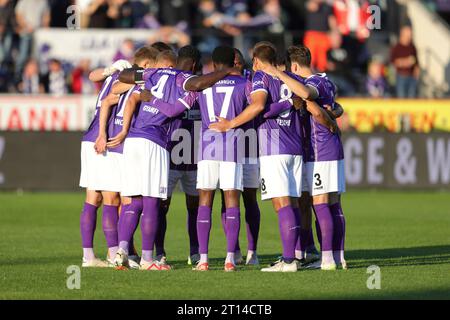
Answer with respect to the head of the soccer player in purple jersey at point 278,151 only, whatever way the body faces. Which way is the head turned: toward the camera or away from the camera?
away from the camera

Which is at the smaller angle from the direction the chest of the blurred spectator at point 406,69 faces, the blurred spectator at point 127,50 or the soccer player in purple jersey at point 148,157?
the soccer player in purple jersey

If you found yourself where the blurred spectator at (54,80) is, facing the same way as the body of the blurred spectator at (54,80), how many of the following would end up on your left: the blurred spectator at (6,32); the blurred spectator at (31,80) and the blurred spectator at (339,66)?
1

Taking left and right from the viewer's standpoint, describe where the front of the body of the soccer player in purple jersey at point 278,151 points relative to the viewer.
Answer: facing away from the viewer and to the left of the viewer

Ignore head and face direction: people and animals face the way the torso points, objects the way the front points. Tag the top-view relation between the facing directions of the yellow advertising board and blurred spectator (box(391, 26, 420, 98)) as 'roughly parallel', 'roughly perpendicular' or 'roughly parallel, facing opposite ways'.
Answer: roughly parallel

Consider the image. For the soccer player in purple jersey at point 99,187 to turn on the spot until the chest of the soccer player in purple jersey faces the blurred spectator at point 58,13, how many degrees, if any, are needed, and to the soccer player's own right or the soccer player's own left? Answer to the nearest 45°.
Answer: approximately 90° to the soccer player's own left

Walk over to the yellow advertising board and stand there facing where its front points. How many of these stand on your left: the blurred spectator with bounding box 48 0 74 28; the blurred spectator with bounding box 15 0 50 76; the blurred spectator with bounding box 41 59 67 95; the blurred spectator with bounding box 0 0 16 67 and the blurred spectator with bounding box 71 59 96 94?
0

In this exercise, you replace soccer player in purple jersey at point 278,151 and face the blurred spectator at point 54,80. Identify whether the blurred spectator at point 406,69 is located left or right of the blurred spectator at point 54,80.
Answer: right

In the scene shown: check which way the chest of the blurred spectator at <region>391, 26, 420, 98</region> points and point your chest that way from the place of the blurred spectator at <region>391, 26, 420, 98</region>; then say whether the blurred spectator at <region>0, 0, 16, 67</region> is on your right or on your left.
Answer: on your right

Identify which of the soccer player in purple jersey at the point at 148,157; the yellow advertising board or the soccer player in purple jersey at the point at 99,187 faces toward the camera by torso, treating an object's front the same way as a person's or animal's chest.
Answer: the yellow advertising board

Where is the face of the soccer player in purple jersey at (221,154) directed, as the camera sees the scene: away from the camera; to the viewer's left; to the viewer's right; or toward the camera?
away from the camera

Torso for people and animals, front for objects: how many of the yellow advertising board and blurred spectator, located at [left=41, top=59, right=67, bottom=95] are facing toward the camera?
2

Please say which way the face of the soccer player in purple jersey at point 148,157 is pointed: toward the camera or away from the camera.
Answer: away from the camera

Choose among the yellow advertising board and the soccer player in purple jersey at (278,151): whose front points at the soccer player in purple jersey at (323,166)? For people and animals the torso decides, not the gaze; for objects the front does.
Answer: the yellow advertising board

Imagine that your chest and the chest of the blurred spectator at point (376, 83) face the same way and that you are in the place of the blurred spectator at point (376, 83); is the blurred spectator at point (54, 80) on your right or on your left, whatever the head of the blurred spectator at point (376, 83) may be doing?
on your right

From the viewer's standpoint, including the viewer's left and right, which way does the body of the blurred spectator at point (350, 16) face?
facing the viewer

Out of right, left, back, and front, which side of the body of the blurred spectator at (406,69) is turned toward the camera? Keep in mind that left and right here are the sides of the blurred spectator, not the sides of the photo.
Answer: front

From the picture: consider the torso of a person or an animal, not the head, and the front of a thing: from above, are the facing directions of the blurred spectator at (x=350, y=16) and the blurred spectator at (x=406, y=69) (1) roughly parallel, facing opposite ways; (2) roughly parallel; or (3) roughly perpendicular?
roughly parallel

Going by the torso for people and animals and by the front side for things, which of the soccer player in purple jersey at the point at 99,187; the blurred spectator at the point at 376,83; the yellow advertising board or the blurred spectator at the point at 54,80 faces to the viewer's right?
the soccer player in purple jersey

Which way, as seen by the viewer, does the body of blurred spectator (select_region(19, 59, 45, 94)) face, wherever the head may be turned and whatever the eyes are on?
toward the camera
